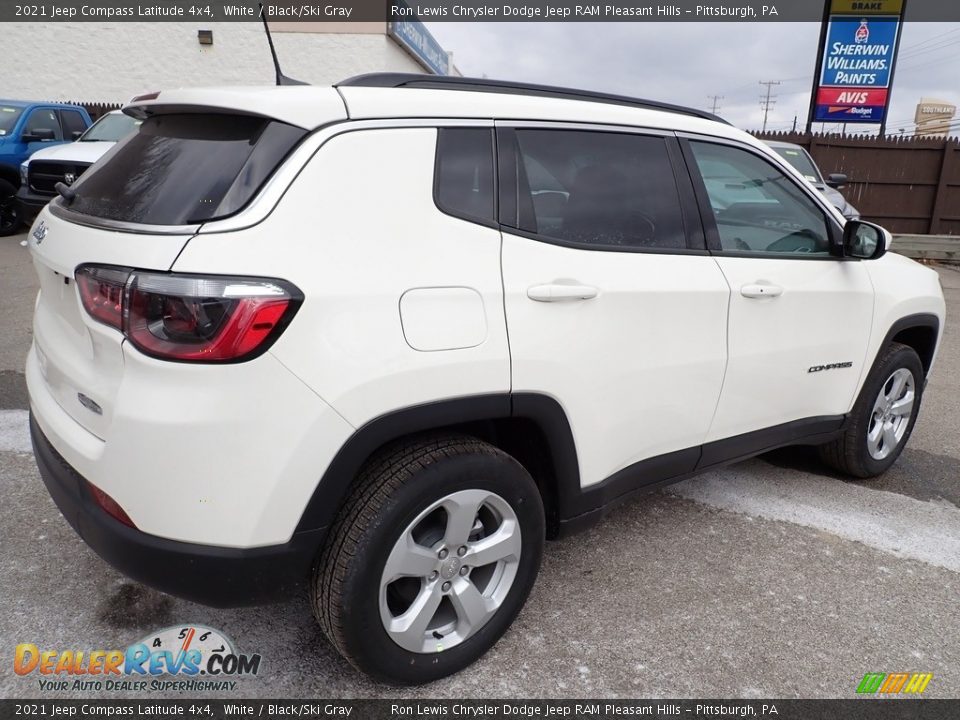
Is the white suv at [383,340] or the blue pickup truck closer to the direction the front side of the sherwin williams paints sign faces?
the white suv

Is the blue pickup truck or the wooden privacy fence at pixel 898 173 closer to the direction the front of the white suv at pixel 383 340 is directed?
the wooden privacy fence

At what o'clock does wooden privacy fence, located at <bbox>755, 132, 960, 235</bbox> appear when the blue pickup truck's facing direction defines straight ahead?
The wooden privacy fence is roughly at 8 o'clock from the blue pickup truck.

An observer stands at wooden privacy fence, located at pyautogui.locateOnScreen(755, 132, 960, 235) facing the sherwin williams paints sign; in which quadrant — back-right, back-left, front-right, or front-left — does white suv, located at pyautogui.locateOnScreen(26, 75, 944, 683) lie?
back-left

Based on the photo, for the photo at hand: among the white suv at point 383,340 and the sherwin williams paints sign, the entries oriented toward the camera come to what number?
1

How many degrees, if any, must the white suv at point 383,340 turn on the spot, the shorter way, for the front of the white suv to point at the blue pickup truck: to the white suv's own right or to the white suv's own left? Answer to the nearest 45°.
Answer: approximately 90° to the white suv's own left

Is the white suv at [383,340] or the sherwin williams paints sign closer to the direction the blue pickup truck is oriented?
the white suv

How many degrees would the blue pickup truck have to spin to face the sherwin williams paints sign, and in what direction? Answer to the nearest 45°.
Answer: approximately 135° to its left

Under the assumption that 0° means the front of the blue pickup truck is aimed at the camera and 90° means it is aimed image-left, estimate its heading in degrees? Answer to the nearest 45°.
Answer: approximately 45°

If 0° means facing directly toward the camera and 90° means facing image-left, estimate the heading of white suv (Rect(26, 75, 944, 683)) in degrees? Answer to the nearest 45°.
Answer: approximately 225°

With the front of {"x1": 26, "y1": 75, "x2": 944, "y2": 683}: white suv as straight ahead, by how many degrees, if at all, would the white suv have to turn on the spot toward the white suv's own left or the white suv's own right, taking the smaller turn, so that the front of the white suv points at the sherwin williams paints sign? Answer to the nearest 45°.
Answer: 0° — it already faces it

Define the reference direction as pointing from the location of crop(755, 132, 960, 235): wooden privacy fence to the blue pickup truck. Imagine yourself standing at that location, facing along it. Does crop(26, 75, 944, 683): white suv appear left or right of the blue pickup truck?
left

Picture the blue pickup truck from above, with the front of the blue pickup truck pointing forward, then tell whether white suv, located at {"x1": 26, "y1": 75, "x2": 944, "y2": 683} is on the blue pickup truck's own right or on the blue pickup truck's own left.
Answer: on the blue pickup truck's own left
